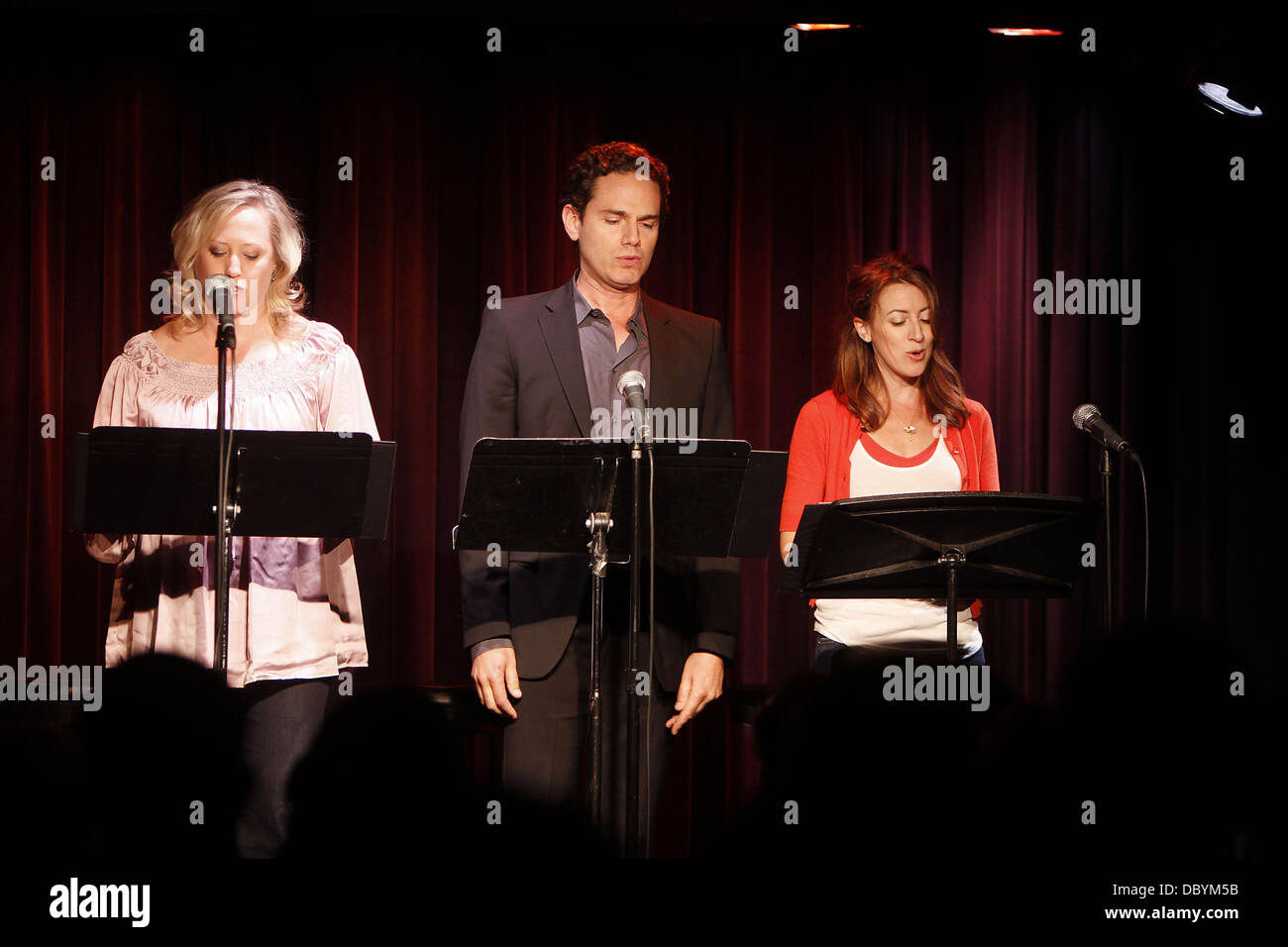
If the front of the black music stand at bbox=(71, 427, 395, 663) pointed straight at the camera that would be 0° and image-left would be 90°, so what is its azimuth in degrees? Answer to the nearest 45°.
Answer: approximately 180°

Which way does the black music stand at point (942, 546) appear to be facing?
away from the camera

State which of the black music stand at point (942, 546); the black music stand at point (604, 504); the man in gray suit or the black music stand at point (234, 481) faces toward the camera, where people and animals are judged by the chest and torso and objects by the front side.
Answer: the man in gray suit

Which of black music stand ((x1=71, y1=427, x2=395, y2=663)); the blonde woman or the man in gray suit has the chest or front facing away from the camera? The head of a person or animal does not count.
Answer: the black music stand

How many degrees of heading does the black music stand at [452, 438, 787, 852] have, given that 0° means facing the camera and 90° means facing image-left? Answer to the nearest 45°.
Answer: approximately 180°

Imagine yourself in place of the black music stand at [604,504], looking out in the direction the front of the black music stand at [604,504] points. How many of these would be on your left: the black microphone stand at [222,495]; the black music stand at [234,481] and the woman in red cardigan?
2

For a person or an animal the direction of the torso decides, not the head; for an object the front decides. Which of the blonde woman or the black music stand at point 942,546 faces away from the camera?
the black music stand

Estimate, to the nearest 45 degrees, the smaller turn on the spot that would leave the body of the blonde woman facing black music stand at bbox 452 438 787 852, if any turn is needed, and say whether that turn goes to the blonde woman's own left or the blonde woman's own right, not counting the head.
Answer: approximately 45° to the blonde woman's own left

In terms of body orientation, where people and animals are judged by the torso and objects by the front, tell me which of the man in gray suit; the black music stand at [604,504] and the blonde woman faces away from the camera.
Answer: the black music stand

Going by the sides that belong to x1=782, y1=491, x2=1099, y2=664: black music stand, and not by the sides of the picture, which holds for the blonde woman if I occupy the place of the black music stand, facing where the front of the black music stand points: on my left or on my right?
on my left
